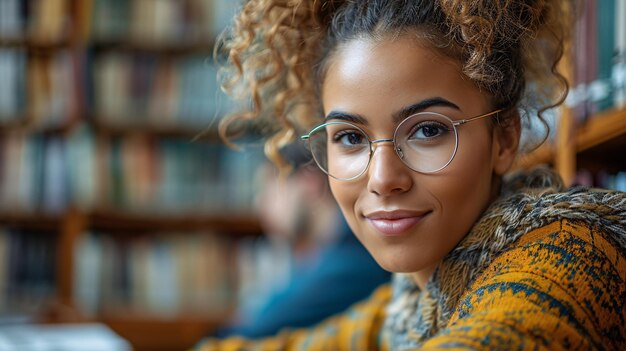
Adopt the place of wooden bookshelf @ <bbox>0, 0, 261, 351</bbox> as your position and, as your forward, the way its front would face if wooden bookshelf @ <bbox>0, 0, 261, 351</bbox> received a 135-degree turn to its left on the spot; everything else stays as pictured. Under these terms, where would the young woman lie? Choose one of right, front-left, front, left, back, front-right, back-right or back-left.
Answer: back-right

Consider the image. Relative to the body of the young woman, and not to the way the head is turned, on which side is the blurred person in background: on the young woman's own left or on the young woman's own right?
on the young woman's own right

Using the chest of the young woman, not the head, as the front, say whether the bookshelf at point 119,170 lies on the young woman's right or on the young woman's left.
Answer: on the young woman's right

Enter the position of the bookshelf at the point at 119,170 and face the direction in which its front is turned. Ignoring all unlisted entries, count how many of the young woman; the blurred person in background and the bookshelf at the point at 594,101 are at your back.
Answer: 0

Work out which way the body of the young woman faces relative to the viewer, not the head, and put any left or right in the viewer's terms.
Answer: facing the viewer and to the left of the viewer

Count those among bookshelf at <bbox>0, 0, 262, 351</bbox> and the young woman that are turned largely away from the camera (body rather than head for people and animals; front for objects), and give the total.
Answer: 0

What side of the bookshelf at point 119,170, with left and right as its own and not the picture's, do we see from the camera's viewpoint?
front

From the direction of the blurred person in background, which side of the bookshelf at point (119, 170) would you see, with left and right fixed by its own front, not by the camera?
front

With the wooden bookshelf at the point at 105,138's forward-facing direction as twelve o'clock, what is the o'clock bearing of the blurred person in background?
The blurred person in background is roughly at 11 o'clock from the wooden bookshelf.
